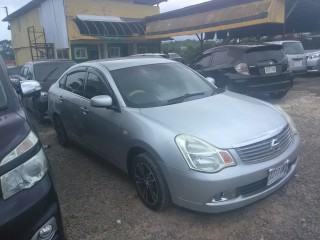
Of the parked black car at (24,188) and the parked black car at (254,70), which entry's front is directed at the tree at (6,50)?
the parked black car at (254,70)

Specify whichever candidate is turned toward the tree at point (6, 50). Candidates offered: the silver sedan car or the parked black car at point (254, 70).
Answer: the parked black car

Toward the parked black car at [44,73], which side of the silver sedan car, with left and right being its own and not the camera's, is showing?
back

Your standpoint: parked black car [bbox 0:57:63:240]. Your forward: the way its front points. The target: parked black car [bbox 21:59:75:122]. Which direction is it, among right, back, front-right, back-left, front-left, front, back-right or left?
back-left

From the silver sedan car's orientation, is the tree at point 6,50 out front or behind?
behind

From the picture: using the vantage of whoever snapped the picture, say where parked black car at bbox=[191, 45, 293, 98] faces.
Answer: facing away from the viewer and to the left of the viewer

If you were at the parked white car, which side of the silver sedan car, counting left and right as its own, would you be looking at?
left

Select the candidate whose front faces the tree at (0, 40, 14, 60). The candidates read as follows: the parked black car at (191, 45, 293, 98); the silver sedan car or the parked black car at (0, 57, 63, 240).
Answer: the parked black car at (191, 45, 293, 98)

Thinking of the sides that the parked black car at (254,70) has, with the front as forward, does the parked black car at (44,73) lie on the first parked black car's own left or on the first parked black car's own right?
on the first parked black car's own left

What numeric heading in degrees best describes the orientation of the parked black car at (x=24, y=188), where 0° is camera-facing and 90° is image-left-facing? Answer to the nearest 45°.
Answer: approximately 315°

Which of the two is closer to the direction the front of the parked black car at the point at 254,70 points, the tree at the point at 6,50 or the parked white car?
the tree

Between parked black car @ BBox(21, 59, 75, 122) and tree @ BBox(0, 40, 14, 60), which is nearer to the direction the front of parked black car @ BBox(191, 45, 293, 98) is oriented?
the tree

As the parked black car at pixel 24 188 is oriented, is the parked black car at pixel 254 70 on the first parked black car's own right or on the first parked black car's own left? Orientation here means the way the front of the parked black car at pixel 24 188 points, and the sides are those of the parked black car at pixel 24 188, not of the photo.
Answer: on the first parked black car's own left

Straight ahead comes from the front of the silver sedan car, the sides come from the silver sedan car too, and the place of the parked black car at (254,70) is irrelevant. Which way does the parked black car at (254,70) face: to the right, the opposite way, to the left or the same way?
the opposite way
